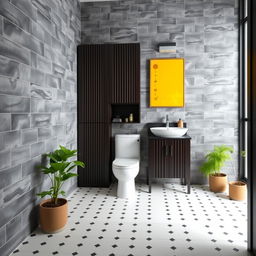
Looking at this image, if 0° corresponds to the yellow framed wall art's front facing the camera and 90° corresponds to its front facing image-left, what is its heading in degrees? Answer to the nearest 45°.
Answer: approximately 0°

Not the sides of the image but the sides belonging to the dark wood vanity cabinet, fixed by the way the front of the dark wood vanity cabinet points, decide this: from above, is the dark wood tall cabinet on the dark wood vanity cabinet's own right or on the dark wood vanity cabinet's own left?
on the dark wood vanity cabinet's own right
